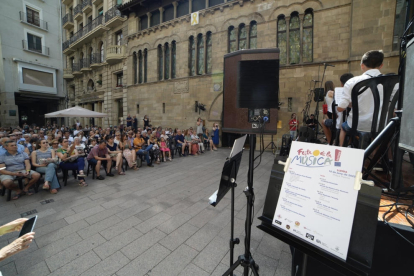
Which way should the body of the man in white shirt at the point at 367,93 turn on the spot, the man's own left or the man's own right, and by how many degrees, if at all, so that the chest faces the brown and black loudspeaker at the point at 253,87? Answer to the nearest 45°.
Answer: approximately 90° to the man's own left

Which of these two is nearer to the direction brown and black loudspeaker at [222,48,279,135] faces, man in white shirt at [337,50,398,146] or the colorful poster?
the man in white shirt

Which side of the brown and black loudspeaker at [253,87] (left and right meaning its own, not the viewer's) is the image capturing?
back

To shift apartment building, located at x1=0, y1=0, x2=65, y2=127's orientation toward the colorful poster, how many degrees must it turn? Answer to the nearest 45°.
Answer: approximately 45° to its right

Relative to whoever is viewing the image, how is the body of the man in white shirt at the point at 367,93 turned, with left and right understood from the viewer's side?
facing away from the viewer and to the left of the viewer

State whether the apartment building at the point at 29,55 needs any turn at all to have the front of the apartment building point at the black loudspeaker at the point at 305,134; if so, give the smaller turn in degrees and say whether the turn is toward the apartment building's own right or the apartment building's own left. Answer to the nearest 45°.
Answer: approximately 45° to the apartment building's own right
